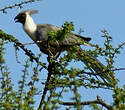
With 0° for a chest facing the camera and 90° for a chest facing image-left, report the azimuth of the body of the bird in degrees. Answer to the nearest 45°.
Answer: approximately 90°
